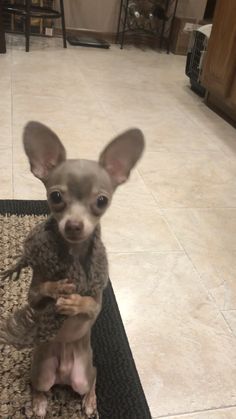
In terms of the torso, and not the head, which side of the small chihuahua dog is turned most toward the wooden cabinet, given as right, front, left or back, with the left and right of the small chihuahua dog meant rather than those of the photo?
back

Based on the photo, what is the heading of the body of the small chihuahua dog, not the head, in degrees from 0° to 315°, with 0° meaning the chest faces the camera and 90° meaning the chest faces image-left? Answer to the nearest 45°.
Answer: approximately 0°
